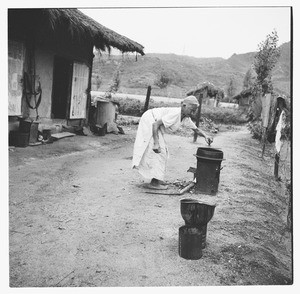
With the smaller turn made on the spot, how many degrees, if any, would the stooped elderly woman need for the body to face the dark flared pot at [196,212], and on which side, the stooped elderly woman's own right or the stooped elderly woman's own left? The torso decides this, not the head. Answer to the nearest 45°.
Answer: approximately 90° to the stooped elderly woman's own right

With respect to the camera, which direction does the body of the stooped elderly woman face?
to the viewer's right

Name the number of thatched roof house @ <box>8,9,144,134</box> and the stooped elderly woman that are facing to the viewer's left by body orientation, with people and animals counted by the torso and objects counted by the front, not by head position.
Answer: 0

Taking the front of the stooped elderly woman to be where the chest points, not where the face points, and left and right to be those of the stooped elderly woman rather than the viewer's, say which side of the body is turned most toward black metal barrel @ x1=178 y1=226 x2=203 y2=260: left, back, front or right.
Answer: right

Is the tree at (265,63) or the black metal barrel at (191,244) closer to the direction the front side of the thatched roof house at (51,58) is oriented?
the black metal barrel

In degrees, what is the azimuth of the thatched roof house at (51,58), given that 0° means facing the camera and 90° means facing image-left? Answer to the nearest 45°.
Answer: approximately 315°

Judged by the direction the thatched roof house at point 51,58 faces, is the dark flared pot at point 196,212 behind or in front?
in front

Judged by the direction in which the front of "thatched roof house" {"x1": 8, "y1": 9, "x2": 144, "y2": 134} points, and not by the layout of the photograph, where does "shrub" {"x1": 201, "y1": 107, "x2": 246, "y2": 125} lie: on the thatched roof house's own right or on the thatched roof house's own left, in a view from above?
on the thatched roof house's own left

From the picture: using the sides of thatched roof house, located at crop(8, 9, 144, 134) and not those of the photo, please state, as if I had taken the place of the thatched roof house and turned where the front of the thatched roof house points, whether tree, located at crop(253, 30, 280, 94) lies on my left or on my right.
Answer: on my left
